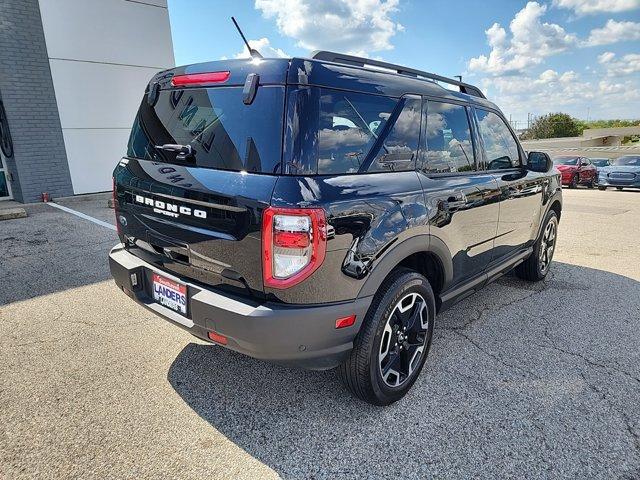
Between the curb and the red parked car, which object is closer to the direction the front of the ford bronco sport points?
the red parked car

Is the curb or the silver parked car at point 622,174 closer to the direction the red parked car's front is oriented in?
the curb

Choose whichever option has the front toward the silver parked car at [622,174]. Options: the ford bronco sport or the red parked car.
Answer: the ford bronco sport

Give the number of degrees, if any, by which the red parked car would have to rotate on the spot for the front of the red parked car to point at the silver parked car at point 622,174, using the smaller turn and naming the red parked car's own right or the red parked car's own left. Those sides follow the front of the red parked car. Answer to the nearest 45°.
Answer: approximately 135° to the red parked car's own left

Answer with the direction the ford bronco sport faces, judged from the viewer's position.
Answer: facing away from the viewer and to the right of the viewer

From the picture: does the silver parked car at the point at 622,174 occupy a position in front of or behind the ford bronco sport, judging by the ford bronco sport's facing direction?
in front

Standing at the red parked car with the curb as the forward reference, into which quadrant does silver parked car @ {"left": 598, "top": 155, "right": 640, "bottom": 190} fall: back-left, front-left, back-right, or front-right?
back-left

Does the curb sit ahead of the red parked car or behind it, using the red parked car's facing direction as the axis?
ahead

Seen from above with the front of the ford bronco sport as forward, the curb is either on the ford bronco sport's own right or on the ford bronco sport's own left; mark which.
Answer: on the ford bronco sport's own left

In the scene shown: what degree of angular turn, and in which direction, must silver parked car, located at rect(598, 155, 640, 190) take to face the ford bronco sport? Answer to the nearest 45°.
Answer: approximately 45° to its left
